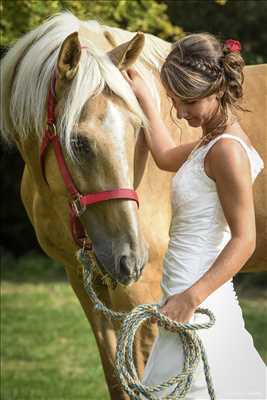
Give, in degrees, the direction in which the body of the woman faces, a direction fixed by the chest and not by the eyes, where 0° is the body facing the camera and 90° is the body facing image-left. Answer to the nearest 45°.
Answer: approximately 90°

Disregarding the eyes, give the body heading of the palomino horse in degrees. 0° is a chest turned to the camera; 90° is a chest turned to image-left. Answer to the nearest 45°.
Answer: approximately 45°

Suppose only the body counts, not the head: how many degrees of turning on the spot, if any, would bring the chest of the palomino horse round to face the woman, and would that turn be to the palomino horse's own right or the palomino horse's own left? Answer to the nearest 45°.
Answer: approximately 90° to the palomino horse's own left

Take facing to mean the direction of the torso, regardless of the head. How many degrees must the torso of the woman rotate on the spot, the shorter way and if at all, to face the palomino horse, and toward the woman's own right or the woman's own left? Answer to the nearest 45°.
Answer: approximately 45° to the woman's own right

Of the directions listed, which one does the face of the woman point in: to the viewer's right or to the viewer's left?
to the viewer's left

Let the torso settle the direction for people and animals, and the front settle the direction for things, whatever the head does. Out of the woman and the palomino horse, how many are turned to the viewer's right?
0
